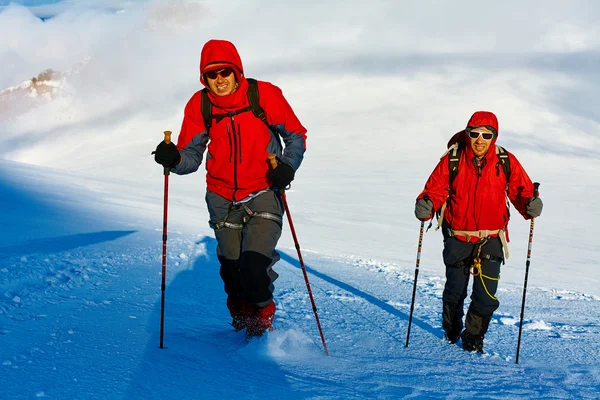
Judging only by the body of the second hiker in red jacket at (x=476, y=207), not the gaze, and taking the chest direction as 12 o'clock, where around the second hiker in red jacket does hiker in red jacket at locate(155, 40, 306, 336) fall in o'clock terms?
The hiker in red jacket is roughly at 2 o'clock from the second hiker in red jacket.

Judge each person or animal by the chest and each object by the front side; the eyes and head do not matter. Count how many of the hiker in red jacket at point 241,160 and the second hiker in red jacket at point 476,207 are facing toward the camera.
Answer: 2

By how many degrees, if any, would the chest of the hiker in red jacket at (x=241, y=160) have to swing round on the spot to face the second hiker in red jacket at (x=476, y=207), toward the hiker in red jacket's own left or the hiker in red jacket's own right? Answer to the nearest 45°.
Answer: approximately 90° to the hiker in red jacket's own left

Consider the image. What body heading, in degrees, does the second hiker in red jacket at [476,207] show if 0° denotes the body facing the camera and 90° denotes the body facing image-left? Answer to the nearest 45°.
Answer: approximately 0°
